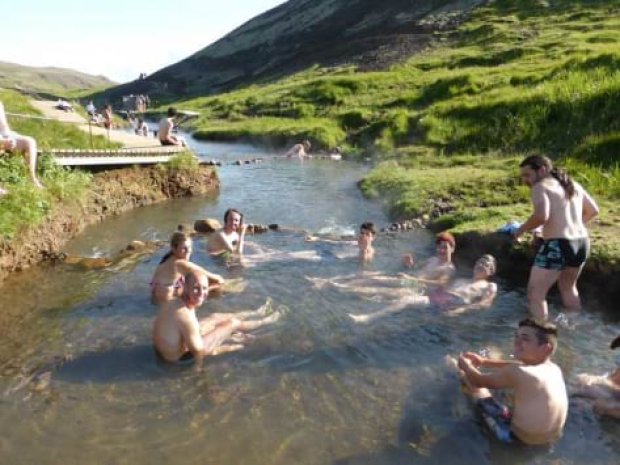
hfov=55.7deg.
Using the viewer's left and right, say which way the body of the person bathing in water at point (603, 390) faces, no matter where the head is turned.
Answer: facing to the left of the viewer

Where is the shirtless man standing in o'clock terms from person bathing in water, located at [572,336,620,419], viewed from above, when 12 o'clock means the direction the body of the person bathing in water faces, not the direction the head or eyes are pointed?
The shirtless man standing is roughly at 2 o'clock from the person bathing in water.

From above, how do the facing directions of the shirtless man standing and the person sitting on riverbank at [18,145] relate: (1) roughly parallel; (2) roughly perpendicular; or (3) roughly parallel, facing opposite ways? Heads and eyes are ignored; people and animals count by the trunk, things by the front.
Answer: roughly perpendicular

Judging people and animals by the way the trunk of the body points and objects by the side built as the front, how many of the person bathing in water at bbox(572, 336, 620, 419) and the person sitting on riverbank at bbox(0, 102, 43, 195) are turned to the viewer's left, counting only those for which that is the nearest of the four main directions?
1

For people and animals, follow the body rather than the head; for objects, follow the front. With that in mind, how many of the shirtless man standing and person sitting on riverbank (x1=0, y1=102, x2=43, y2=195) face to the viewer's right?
1

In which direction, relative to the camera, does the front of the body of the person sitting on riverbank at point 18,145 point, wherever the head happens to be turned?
to the viewer's right

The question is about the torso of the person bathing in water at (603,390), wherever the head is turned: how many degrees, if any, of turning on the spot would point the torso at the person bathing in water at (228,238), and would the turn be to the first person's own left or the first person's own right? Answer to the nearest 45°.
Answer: approximately 45° to the first person's own right

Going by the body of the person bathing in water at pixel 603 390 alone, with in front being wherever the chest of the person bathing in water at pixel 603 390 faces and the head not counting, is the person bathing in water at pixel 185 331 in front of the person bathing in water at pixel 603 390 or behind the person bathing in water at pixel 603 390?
in front

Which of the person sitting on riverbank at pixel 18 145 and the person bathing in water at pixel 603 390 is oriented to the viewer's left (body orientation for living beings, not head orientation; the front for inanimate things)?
the person bathing in water

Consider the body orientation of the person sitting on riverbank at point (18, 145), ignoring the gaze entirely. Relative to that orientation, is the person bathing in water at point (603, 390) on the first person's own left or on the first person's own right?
on the first person's own right

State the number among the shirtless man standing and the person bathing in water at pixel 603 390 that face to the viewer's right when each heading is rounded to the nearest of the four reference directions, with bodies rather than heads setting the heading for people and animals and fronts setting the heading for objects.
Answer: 0
